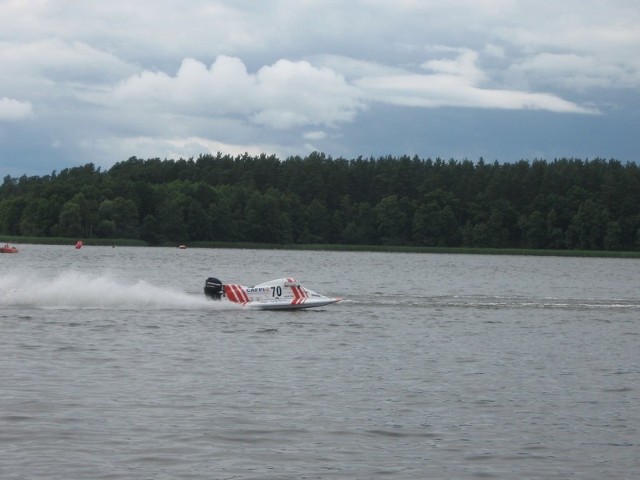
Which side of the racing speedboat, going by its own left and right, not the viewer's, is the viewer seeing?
right
